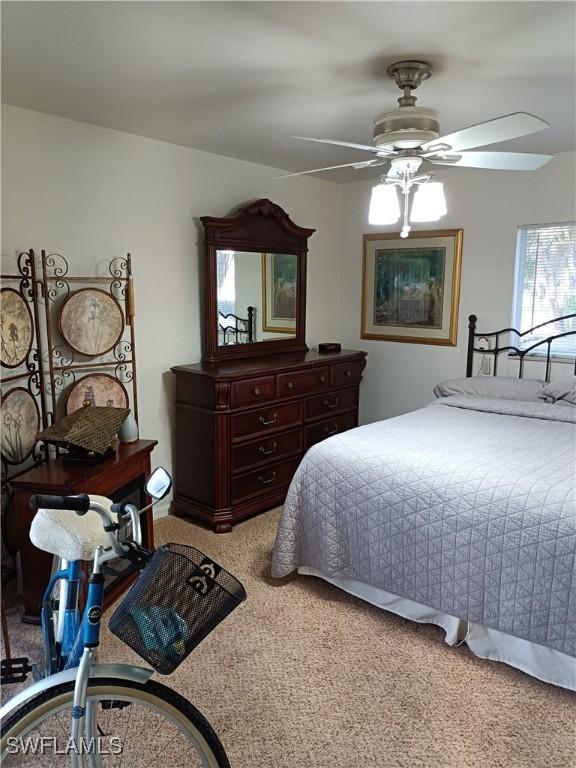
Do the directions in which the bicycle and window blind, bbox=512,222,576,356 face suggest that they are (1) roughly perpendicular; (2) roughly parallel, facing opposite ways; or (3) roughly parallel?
roughly perpendicular

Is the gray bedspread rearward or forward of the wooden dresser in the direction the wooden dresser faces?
forward

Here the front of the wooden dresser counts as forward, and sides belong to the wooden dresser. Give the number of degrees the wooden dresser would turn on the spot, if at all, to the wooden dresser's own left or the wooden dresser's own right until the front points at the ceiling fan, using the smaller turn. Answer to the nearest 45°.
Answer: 0° — it already faces it

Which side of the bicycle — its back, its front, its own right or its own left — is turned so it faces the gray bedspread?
left

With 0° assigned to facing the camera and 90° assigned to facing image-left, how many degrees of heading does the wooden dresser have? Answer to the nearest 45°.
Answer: approximately 315°

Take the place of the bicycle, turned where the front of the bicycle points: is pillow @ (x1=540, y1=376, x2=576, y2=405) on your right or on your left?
on your left

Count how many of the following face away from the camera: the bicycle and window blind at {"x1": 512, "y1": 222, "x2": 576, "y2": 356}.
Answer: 0

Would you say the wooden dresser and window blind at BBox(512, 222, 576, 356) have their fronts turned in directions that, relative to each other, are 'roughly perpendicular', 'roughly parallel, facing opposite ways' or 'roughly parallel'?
roughly perpendicular

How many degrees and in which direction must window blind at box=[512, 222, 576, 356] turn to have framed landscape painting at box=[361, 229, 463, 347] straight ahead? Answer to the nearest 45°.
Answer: approximately 90° to its right
